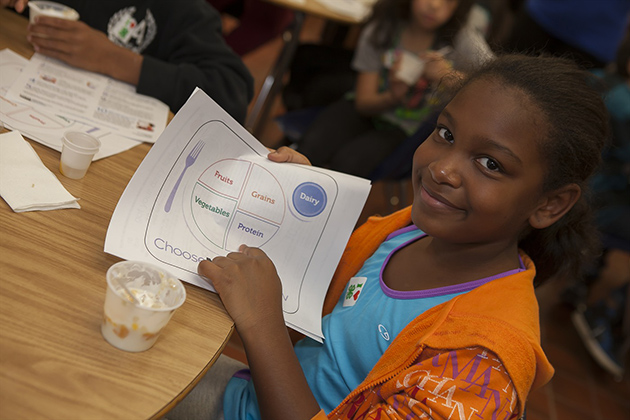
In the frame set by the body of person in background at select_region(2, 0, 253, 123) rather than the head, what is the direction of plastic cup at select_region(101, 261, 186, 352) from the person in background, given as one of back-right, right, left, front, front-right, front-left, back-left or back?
front-left

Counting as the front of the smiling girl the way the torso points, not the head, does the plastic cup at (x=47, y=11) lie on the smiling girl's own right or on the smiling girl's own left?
on the smiling girl's own right

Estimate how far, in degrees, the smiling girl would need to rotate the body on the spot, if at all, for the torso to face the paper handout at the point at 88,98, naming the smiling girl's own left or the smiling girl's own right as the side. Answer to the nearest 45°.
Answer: approximately 45° to the smiling girl's own right

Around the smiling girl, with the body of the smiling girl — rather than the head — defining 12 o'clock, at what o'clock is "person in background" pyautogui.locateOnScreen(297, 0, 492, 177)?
The person in background is roughly at 4 o'clock from the smiling girl.

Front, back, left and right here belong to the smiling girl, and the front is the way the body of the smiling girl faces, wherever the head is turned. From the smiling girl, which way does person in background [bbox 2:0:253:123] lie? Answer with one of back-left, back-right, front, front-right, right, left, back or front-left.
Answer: right

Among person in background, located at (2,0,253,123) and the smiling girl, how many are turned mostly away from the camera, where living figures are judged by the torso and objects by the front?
0

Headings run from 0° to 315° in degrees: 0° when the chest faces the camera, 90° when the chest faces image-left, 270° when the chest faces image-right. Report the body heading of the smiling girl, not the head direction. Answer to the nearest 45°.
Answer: approximately 45°

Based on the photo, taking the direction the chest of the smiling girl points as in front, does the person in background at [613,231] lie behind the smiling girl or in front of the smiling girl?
behind

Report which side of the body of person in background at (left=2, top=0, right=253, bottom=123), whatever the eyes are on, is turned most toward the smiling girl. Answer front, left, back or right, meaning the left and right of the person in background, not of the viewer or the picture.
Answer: left
